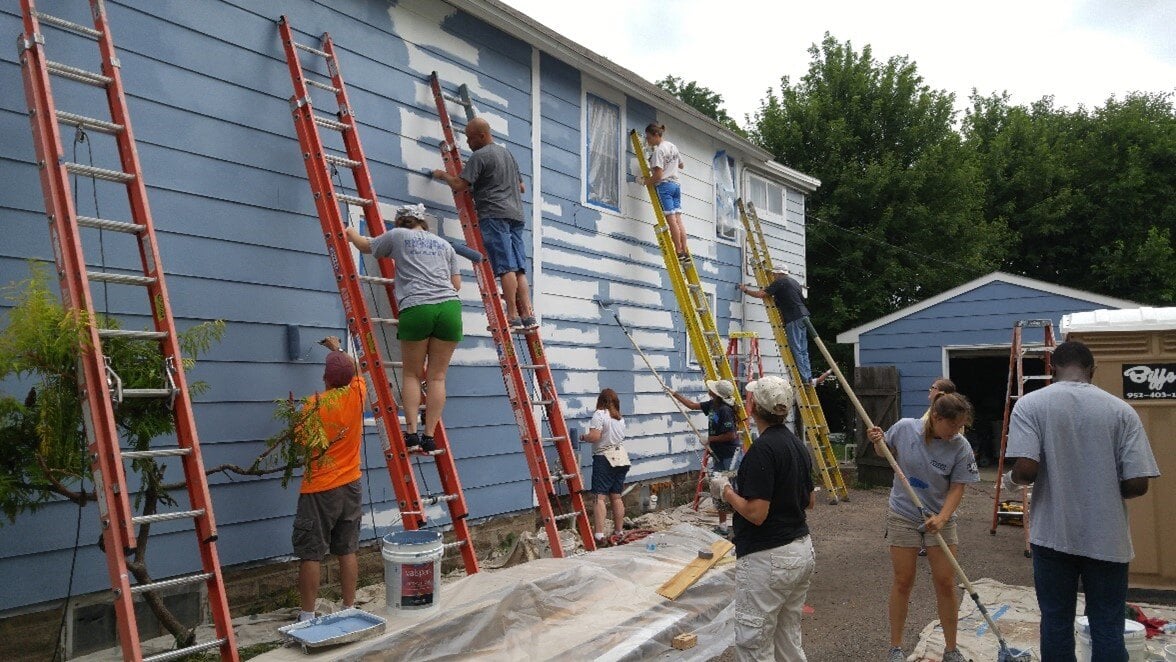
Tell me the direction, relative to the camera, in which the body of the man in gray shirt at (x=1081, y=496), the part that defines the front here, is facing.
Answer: away from the camera

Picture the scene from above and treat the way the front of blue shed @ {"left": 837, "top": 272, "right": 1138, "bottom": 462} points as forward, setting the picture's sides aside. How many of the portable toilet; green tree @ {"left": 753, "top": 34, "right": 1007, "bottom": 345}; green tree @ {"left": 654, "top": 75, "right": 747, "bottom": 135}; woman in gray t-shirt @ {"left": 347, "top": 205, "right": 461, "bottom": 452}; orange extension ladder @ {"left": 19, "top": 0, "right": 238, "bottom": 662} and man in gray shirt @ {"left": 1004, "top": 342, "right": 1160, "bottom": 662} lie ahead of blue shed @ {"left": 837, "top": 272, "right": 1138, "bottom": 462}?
4

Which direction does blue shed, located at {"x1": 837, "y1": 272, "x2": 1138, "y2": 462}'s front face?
toward the camera

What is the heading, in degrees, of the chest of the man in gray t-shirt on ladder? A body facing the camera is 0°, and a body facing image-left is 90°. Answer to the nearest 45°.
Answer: approximately 135°

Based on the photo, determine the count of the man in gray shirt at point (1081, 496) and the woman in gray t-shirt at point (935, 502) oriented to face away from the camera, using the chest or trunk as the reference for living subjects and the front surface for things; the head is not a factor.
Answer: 1

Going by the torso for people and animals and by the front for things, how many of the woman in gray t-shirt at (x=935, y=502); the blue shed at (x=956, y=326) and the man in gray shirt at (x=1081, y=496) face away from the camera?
1

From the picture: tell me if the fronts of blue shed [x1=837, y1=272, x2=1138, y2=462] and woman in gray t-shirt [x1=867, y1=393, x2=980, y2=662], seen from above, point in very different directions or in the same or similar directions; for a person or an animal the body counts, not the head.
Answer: same or similar directions

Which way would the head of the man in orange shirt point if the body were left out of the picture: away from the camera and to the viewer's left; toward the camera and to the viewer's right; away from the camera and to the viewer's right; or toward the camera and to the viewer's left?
away from the camera and to the viewer's left

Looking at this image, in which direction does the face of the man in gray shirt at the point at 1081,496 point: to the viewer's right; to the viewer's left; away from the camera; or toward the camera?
away from the camera

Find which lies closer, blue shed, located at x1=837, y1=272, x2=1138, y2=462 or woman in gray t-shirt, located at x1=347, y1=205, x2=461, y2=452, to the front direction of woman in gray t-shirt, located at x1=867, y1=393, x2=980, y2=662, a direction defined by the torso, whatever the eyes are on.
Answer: the woman in gray t-shirt

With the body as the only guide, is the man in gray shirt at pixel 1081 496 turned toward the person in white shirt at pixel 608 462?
no

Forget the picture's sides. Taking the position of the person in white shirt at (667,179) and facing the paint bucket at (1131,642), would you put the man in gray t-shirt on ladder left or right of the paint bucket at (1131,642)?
right

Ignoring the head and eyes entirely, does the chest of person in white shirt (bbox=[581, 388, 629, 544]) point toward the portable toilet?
no

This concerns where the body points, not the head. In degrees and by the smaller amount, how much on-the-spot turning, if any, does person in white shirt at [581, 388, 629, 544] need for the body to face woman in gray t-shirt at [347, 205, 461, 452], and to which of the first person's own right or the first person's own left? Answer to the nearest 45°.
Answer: approximately 90° to the first person's own left

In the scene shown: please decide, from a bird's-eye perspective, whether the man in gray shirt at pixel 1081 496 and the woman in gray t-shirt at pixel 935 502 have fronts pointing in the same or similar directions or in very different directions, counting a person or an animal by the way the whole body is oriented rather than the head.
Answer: very different directions

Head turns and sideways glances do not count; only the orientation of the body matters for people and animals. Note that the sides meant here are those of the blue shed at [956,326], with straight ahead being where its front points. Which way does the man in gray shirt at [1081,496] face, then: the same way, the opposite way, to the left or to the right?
the opposite way

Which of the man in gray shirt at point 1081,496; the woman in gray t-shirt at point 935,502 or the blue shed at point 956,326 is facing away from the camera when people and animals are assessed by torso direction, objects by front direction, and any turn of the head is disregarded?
the man in gray shirt

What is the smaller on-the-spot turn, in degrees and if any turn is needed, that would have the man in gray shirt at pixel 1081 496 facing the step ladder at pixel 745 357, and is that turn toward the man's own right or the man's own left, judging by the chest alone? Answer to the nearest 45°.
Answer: approximately 45° to the man's own left

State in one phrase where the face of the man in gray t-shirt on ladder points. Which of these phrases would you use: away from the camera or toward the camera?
away from the camera
